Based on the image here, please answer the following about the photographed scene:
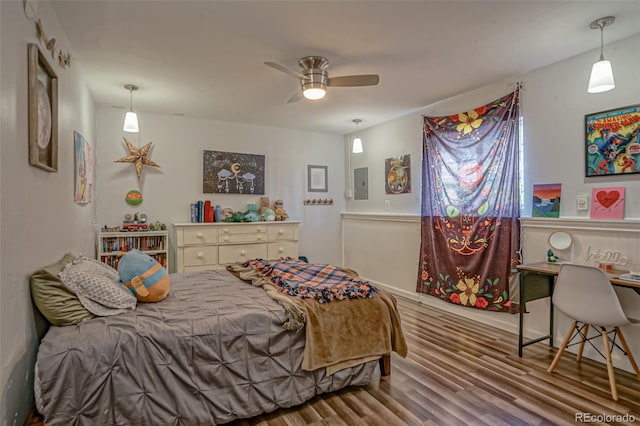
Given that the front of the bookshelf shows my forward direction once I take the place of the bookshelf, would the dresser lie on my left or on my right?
on my left

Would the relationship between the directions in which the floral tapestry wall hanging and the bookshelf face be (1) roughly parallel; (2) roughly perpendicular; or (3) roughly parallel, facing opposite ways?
roughly perpendicular

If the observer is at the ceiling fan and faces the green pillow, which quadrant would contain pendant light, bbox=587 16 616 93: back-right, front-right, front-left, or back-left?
back-left

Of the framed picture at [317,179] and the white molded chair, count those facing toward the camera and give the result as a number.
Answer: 1

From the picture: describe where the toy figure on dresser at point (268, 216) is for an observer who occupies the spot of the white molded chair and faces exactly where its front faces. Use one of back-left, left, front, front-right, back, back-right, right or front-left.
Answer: back-left

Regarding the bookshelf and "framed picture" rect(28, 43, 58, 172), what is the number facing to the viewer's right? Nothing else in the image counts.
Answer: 1

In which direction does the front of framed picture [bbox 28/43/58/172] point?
to the viewer's right

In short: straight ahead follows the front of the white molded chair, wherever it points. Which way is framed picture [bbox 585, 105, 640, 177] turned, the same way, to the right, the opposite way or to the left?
the opposite way

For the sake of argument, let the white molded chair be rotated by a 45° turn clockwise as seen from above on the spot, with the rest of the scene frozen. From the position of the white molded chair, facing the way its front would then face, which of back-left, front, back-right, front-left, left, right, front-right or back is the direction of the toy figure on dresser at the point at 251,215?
back

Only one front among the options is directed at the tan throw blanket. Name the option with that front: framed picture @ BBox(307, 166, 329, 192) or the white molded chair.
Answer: the framed picture

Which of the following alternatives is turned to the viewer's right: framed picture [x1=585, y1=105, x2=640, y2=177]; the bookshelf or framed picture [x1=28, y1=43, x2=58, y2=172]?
framed picture [x1=28, y1=43, x2=58, y2=172]
